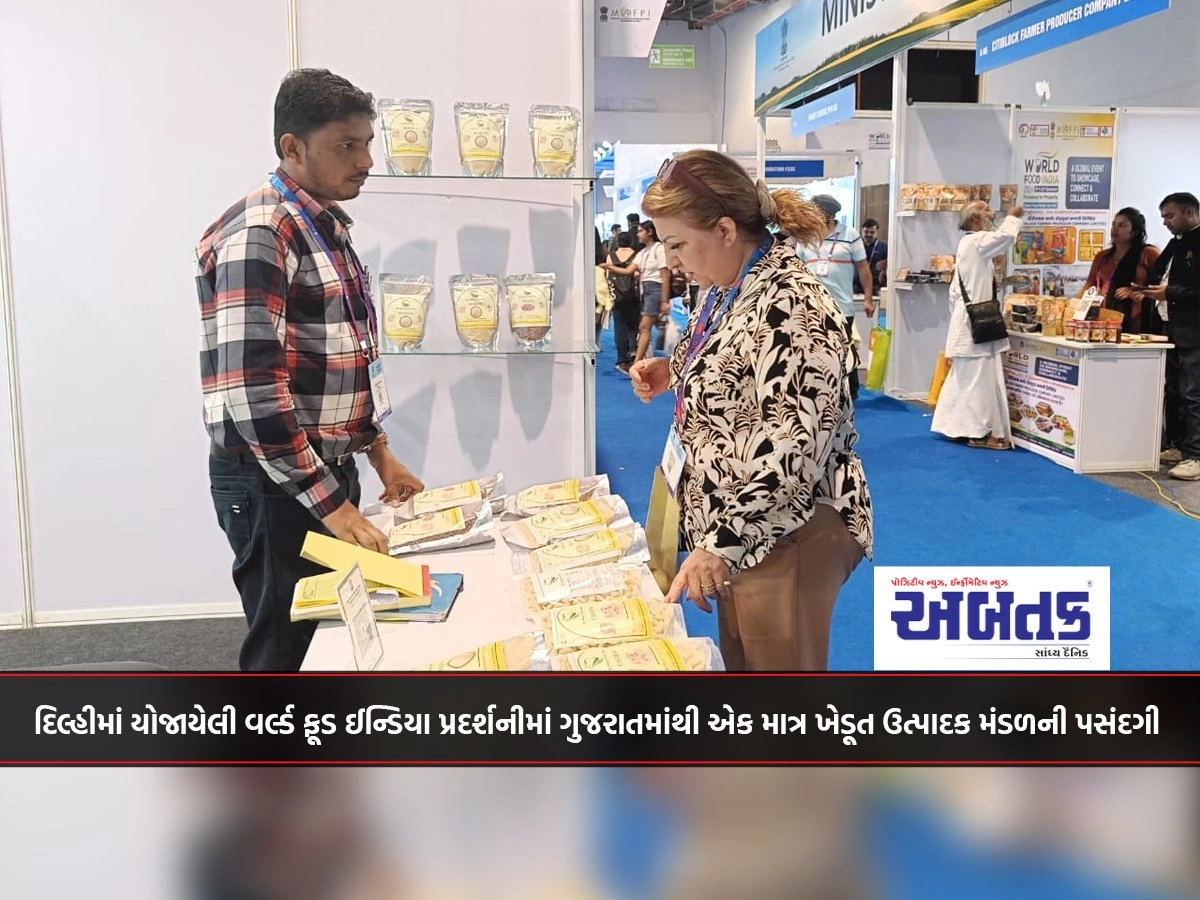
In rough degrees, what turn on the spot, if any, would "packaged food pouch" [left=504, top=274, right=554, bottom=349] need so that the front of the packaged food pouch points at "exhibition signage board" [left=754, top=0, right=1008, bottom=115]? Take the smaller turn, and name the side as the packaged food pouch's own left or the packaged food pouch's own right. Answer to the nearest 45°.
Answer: approximately 135° to the packaged food pouch's own left

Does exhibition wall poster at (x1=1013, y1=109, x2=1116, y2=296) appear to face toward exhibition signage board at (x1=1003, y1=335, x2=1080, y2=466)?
yes

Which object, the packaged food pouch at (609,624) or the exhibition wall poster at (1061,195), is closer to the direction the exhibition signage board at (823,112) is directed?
the packaged food pouch

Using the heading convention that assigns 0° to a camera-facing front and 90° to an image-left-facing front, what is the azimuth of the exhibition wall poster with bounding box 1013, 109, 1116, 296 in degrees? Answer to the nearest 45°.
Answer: approximately 0°

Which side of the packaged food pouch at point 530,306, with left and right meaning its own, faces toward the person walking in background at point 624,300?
back

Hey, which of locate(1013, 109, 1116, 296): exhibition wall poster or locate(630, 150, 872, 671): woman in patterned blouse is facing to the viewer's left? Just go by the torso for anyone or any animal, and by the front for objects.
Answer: the woman in patterned blouse

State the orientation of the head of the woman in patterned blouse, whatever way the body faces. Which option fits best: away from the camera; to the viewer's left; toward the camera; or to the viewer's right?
to the viewer's left

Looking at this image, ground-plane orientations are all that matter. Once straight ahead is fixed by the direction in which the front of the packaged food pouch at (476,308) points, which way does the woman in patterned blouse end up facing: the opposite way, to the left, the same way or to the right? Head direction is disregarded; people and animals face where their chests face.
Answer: to the right

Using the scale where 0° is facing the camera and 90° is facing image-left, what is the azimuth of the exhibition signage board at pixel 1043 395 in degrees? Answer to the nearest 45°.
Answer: approximately 45°

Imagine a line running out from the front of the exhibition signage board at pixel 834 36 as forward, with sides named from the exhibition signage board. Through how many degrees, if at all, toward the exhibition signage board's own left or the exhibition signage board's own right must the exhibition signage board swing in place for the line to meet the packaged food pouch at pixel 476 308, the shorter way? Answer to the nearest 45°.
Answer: approximately 45° to the exhibition signage board's own left
